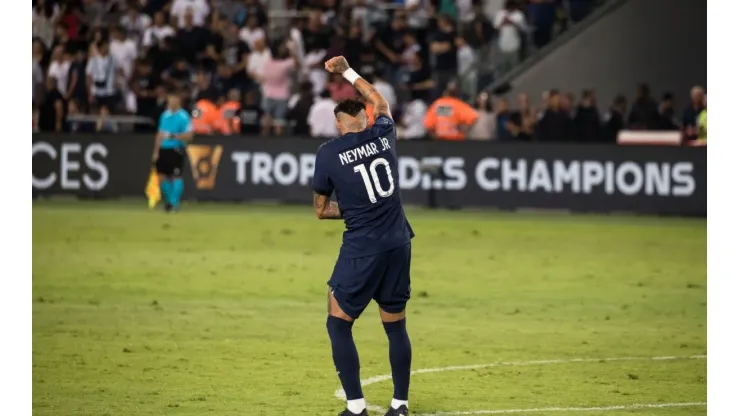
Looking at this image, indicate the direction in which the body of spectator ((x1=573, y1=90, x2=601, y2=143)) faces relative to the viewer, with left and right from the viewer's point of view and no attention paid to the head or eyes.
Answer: facing the viewer

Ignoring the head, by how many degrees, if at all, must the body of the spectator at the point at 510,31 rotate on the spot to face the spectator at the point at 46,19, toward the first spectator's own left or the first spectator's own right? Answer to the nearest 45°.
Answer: approximately 90° to the first spectator's own right

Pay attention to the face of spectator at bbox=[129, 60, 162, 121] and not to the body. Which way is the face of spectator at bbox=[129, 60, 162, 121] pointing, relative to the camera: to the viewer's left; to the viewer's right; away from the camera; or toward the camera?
toward the camera

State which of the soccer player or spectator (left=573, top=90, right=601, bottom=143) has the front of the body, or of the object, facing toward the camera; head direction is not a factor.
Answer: the spectator

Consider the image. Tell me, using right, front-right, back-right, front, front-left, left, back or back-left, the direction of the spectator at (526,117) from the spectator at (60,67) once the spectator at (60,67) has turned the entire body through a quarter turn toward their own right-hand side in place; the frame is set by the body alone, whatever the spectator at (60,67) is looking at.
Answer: back-left

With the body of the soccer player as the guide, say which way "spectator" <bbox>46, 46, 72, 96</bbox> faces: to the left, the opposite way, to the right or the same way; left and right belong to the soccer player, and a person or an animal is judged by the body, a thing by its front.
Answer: the opposite way

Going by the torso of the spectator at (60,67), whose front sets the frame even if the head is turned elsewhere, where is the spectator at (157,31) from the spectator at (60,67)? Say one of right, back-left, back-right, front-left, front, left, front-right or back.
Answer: left

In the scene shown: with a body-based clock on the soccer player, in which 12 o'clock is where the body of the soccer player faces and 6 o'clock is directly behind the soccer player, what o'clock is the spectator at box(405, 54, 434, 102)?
The spectator is roughly at 12 o'clock from the soccer player.

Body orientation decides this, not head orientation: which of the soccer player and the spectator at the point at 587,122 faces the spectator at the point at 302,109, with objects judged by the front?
the soccer player

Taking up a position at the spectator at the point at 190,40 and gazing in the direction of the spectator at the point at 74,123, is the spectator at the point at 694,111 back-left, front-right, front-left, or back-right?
back-left

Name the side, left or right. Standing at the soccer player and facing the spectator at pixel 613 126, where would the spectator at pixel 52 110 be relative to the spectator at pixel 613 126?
left

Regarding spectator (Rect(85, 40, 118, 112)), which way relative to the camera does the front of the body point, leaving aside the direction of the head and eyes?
toward the camera

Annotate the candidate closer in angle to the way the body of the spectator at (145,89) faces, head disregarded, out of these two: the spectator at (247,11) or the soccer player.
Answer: the soccer player

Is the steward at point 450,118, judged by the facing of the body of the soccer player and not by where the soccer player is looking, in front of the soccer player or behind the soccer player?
in front

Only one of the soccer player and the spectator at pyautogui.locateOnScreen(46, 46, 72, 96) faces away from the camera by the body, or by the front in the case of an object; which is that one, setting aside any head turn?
the soccer player

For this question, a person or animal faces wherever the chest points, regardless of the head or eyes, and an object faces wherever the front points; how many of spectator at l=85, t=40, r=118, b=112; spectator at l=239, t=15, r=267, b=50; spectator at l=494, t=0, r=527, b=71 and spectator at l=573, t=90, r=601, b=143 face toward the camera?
4

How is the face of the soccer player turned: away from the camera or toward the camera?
away from the camera

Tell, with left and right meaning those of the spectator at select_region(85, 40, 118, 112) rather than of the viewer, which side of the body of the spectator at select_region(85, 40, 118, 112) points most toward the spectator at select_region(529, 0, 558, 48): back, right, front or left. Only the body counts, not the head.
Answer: left

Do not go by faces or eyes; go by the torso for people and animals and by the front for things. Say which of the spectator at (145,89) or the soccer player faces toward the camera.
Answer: the spectator

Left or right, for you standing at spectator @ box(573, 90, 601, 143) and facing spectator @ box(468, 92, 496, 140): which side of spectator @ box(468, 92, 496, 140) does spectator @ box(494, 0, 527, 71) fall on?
right

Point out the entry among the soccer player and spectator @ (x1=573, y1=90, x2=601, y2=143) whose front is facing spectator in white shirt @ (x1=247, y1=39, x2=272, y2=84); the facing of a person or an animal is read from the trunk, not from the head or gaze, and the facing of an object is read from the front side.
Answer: the soccer player

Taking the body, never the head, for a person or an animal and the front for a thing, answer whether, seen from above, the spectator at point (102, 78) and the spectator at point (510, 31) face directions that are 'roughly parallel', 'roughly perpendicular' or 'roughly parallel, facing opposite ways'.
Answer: roughly parallel
